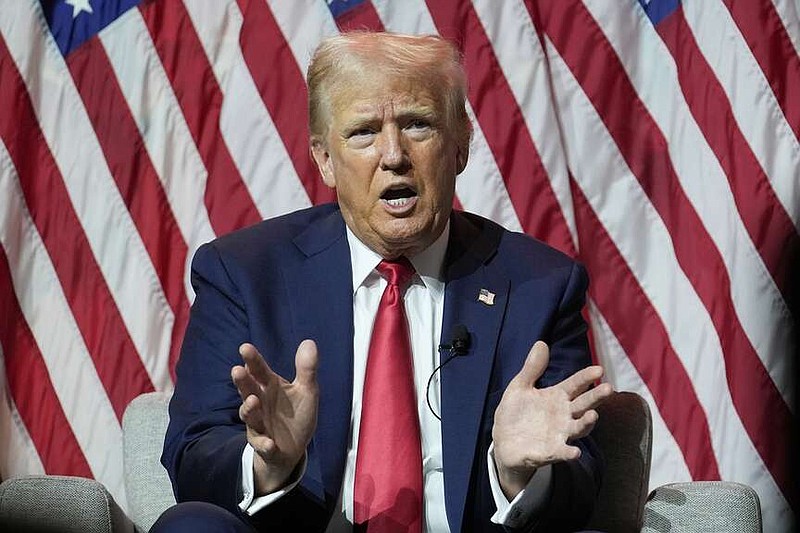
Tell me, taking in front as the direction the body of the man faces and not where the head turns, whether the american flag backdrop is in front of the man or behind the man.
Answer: behind

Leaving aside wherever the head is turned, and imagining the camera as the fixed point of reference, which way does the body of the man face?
toward the camera

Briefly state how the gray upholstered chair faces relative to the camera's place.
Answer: facing the viewer

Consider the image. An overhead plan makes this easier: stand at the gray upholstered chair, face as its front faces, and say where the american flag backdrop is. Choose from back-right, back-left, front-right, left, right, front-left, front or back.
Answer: back
